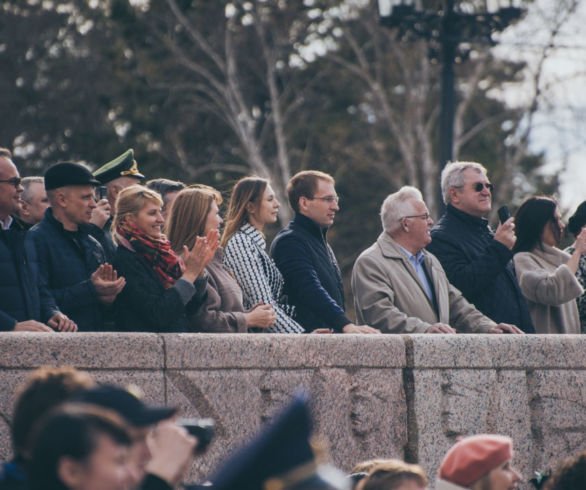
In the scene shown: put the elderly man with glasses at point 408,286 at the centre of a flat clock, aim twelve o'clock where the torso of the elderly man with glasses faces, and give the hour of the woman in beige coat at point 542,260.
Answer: The woman in beige coat is roughly at 9 o'clock from the elderly man with glasses.

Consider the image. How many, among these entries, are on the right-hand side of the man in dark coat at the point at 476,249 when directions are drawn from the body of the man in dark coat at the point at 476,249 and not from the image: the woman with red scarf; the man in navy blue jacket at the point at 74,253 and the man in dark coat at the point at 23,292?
3

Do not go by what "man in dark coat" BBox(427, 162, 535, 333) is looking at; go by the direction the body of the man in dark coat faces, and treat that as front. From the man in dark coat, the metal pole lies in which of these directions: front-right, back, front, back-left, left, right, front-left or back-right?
back-left

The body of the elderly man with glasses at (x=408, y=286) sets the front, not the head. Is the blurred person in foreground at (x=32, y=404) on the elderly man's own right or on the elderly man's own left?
on the elderly man's own right

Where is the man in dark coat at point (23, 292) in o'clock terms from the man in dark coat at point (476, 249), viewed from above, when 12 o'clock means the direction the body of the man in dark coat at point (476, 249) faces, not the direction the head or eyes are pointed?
the man in dark coat at point (23, 292) is roughly at 3 o'clock from the man in dark coat at point (476, 249).
